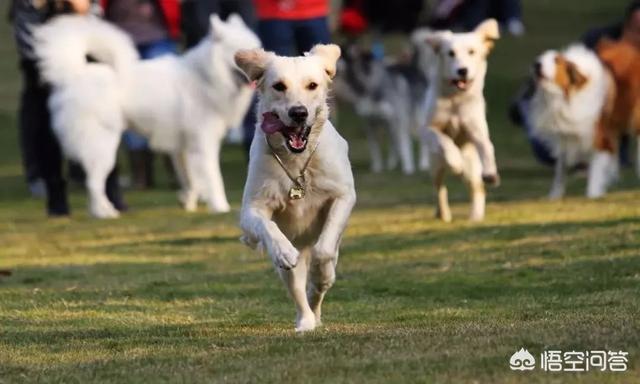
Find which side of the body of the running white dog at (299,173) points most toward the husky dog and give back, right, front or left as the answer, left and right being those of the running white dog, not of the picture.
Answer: back

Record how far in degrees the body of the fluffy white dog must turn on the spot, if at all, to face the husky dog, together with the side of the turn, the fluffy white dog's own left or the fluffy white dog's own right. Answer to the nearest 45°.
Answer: approximately 45° to the fluffy white dog's own left

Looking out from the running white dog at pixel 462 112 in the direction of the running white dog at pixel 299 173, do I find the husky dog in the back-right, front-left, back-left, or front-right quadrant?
back-right

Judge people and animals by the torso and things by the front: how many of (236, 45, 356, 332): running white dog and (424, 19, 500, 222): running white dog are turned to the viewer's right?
0

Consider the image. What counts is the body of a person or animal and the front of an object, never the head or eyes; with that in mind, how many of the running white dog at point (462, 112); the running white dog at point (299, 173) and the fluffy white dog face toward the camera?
2

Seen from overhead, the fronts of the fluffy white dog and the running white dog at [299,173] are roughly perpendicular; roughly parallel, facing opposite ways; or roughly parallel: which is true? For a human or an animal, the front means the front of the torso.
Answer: roughly perpendicular

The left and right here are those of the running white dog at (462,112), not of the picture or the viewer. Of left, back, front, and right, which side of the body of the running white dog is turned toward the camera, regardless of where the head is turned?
front

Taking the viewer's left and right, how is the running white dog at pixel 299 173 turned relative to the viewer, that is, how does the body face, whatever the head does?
facing the viewer

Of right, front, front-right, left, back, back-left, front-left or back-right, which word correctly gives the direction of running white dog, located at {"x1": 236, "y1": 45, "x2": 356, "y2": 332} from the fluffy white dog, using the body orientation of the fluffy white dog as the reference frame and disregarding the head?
right

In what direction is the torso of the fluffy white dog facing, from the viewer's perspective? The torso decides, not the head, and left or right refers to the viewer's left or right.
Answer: facing to the right of the viewer
